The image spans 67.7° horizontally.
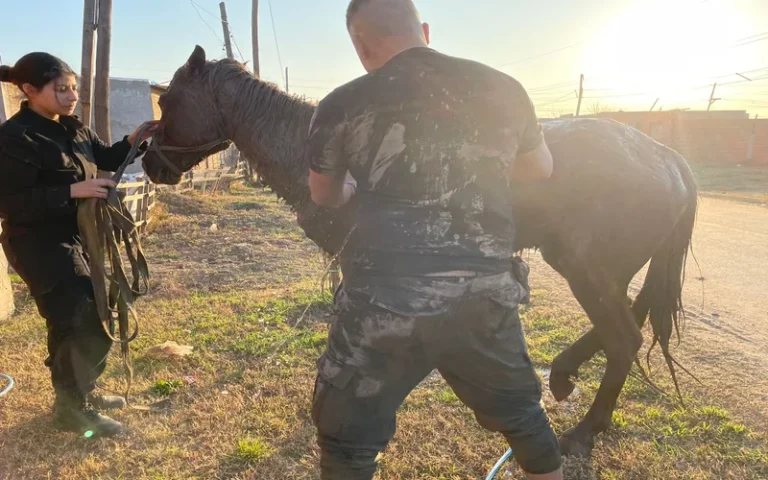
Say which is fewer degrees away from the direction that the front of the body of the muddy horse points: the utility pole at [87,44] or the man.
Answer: the utility pole

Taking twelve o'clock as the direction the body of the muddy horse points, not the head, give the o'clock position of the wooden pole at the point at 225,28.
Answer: The wooden pole is roughly at 2 o'clock from the muddy horse.

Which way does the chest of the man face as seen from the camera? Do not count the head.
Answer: away from the camera

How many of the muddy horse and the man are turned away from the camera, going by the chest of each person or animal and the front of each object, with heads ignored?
1

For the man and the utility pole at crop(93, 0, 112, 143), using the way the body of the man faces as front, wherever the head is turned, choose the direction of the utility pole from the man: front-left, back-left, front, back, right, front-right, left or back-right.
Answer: front-left

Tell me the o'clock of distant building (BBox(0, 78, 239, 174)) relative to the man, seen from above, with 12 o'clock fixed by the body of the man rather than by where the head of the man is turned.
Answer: The distant building is roughly at 11 o'clock from the man.

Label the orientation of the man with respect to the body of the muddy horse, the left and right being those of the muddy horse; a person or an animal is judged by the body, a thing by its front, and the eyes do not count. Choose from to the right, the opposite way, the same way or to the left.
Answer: to the right

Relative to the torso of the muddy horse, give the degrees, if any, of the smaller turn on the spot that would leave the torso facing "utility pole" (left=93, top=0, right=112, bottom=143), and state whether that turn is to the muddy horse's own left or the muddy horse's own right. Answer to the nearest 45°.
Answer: approximately 45° to the muddy horse's own right

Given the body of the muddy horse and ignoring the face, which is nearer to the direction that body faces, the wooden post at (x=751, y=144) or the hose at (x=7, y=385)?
the hose

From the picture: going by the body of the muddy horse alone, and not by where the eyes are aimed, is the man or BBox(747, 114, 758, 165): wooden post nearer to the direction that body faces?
the man

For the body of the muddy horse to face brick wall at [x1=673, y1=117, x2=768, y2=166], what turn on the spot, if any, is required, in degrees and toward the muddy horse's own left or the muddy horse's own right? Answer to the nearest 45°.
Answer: approximately 135° to the muddy horse's own right

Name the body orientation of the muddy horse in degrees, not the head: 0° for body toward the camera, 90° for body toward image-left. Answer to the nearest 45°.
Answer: approximately 90°
